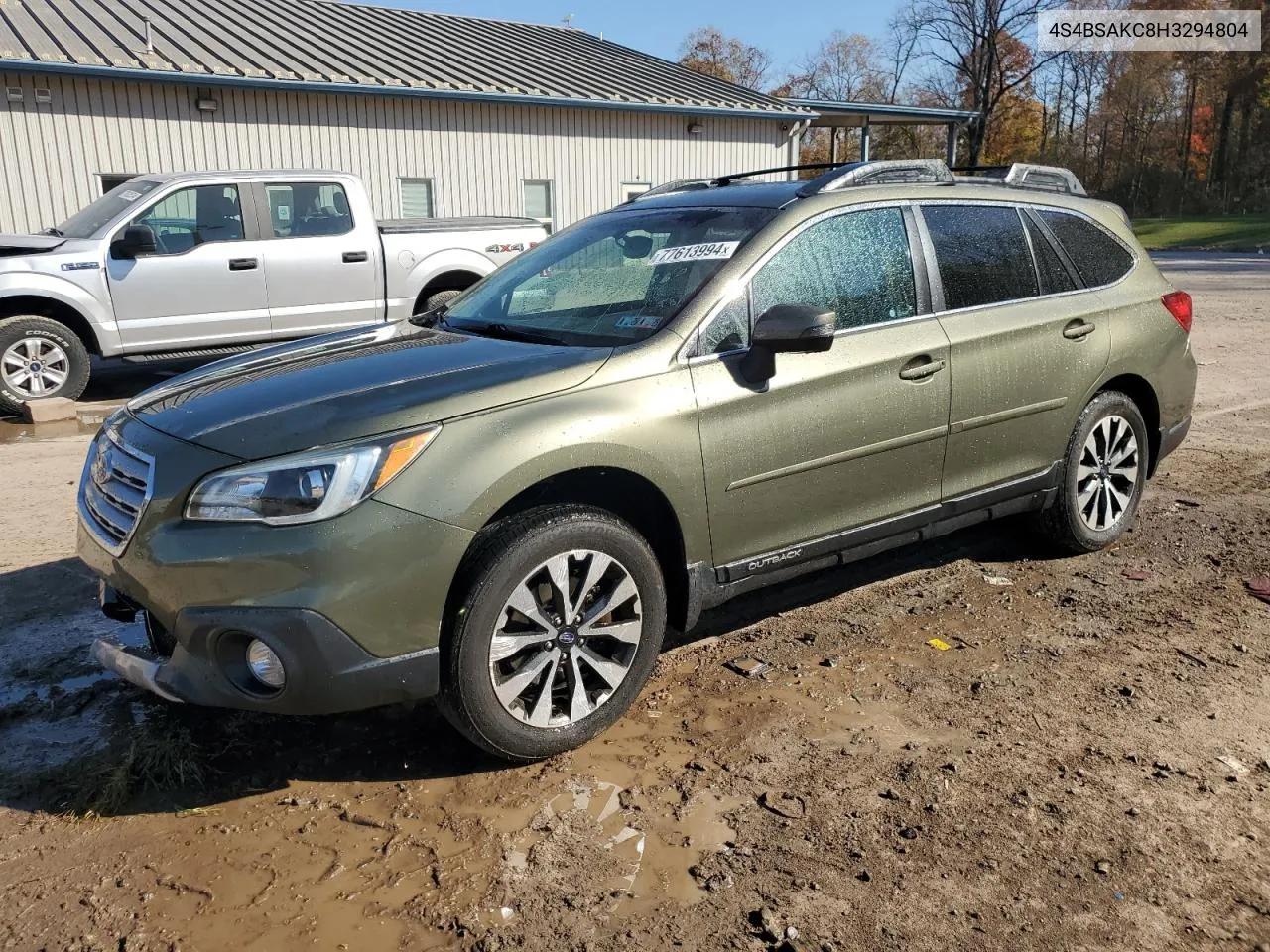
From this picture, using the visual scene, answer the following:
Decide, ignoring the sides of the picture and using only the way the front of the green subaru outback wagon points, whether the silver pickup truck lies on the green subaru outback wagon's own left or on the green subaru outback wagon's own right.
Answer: on the green subaru outback wagon's own right

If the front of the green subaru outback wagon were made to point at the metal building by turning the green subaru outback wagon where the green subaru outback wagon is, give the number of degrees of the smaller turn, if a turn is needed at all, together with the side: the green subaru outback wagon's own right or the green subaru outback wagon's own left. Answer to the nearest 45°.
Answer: approximately 135° to the green subaru outback wagon's own right

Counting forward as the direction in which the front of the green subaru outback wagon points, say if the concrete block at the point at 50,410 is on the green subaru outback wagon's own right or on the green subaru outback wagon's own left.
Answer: on the green subaru outback wagon's own right

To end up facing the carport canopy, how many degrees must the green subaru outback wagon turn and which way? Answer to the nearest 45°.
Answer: approximately 135° to its right

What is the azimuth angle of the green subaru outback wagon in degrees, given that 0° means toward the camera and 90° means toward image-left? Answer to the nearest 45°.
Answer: approximately 45°
